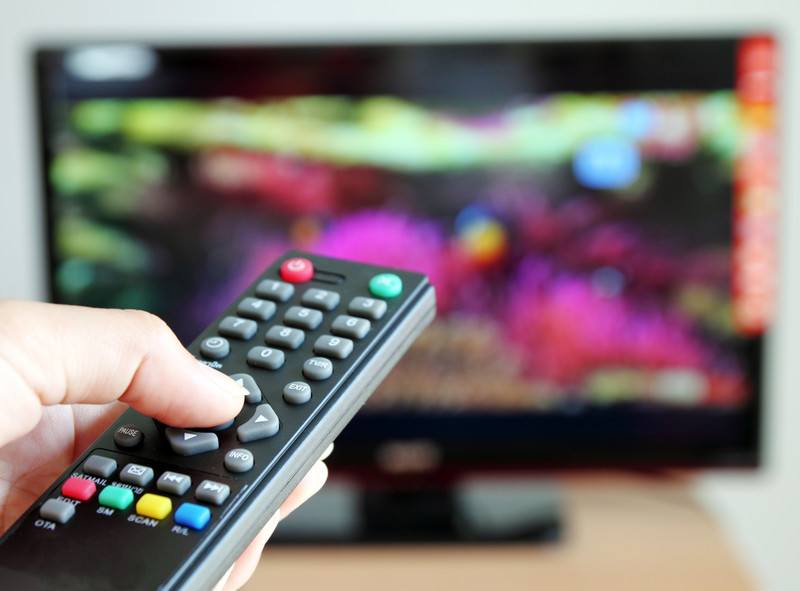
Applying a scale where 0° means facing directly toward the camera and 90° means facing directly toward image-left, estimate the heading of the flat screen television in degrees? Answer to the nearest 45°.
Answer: approximately 0°
